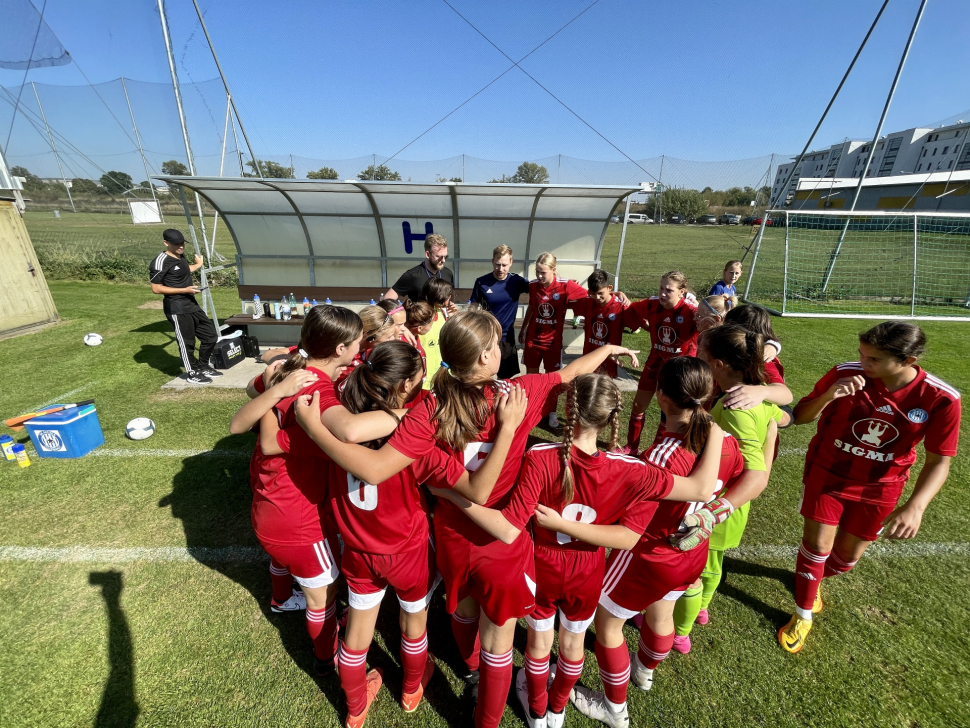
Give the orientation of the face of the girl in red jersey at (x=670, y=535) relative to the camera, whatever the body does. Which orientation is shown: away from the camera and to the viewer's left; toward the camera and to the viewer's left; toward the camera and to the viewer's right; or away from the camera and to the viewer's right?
away from the camera and to the viewer's left

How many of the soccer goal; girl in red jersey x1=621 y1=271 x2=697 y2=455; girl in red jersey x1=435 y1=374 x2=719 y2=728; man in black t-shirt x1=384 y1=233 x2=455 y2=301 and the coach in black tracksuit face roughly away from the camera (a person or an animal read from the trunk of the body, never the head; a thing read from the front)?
1

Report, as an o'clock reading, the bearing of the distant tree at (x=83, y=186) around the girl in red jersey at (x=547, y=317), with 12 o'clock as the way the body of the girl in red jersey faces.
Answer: The distant tree is roughly at 4 o'clock from the girl in red jersey.

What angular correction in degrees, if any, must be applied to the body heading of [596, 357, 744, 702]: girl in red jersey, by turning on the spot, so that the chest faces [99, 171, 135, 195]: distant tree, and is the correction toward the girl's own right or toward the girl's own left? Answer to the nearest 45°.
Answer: approximately 45° to the girl's own left

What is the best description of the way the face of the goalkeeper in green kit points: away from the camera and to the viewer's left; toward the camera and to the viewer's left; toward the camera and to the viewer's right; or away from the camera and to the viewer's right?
away from the camera and to the viewer's left

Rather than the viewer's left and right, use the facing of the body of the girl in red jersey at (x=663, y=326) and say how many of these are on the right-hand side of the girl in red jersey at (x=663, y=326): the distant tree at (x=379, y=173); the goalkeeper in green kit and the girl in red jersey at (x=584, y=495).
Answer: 1

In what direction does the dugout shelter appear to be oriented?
toward the camera

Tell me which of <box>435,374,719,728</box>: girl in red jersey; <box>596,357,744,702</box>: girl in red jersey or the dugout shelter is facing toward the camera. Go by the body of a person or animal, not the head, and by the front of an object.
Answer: the dugout shelter

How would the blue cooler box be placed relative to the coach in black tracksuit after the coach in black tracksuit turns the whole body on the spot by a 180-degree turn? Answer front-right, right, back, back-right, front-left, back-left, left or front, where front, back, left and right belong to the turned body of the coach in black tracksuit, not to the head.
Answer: left

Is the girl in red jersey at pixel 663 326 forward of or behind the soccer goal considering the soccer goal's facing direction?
forward

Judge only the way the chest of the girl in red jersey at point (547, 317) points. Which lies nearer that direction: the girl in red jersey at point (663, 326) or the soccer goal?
the girl in red jersey

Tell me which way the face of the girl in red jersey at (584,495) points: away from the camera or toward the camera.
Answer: away from the camera

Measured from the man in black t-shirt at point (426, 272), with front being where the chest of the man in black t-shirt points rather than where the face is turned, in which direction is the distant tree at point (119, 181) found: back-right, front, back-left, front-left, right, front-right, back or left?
back

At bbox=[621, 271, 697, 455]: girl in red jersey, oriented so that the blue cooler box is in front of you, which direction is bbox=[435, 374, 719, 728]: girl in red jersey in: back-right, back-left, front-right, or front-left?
front-left

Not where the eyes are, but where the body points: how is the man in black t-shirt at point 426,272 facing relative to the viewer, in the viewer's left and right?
facing the viewer and to the right of the viewer

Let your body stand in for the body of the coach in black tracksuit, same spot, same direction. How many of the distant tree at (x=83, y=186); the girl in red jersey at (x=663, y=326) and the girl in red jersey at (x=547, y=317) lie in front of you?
2

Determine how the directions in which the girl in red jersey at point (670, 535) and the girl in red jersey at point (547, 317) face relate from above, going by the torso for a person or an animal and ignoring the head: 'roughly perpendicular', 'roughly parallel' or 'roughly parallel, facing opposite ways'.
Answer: roughly parallel, facing opposite ways

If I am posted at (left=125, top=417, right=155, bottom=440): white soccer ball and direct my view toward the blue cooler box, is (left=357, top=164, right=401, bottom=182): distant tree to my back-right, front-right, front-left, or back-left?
back-right
